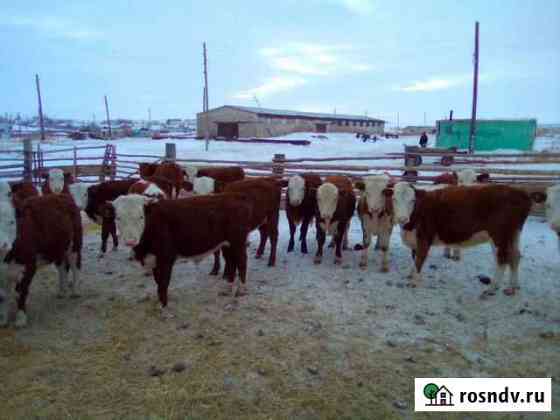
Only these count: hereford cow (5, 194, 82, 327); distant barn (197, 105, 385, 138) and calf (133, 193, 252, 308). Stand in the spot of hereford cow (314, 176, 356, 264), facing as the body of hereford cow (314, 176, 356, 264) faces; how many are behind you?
1

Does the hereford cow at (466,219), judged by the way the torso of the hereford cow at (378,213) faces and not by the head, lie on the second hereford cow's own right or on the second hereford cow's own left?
on the second hereford cow's own left

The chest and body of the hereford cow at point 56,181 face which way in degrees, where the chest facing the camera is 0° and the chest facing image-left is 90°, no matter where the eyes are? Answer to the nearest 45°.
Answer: approximately 0°

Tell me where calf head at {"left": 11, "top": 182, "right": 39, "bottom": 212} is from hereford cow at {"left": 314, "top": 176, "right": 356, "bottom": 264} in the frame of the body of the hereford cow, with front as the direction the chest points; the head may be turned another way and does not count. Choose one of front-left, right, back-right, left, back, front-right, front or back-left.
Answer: right

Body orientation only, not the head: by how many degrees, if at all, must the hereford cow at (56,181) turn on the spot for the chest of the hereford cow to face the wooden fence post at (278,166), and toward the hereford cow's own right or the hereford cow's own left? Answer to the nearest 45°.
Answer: approximately 90° to the hereford cow's own left

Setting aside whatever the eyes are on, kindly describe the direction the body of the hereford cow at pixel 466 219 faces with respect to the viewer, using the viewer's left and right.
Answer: facing to the left of the viewer

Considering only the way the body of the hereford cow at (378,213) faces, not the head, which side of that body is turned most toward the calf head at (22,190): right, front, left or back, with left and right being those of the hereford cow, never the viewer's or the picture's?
right

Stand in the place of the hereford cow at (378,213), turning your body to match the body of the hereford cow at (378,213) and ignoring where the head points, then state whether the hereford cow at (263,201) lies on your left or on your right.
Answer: on your right

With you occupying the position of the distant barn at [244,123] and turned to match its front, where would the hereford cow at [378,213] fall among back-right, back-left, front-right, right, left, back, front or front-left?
front-left

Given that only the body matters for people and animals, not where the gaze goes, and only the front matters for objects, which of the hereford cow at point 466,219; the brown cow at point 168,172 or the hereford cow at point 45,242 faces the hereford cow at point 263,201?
the hereford cow at point 466,219
